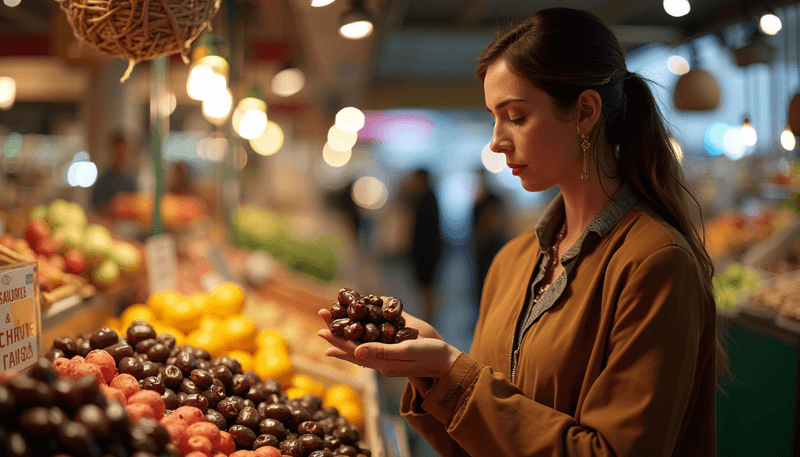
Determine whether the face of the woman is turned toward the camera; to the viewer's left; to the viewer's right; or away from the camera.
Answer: to the viewer's left

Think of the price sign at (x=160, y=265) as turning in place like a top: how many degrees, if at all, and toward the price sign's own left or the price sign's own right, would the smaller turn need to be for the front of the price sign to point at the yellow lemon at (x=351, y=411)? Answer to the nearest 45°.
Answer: approximately 45° to the price sign's own left

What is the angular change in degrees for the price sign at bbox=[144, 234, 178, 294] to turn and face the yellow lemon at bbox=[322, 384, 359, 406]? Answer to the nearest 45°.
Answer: approximately 45° to its left

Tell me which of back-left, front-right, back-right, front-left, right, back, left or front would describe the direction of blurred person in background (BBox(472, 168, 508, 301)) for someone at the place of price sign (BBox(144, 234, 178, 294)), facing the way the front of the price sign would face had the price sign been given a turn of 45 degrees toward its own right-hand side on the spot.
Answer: back

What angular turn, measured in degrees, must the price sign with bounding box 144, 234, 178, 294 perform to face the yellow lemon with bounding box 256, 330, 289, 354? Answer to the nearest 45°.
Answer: approximately 45° to its left

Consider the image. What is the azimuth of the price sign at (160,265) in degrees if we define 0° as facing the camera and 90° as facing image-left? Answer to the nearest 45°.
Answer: approximately 0°

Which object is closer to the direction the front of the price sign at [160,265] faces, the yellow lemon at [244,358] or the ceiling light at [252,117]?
the yellow lemon

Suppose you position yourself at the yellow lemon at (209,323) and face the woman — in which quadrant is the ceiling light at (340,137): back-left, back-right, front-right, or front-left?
back-left

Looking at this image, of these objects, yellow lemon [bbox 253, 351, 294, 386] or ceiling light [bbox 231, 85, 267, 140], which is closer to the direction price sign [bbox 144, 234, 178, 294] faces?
the yellow lemon

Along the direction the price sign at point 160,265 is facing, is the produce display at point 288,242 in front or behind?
behind

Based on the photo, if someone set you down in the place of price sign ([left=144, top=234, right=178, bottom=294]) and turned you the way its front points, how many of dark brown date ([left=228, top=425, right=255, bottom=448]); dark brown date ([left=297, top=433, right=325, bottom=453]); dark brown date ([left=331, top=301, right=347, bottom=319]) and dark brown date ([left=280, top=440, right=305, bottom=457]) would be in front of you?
4

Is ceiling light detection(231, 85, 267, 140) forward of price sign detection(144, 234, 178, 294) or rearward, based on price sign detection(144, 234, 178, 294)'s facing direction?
rearward
